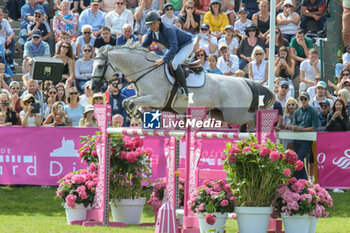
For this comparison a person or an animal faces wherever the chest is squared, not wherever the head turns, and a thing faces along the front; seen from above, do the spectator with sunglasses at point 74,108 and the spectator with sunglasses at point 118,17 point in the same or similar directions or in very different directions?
same or similar directions

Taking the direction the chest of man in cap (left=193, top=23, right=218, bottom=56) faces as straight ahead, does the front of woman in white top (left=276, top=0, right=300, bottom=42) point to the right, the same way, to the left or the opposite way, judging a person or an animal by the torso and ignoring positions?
the same way

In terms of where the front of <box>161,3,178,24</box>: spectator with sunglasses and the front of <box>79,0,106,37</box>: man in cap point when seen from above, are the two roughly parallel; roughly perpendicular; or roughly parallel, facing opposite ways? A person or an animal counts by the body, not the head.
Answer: roughly parallel

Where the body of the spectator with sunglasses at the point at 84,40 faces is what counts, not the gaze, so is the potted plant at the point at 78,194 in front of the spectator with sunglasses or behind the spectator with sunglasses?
in front

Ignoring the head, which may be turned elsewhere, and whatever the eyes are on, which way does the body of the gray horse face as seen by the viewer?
to the viewer's left

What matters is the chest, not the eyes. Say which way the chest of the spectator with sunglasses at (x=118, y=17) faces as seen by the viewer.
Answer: toward the camera

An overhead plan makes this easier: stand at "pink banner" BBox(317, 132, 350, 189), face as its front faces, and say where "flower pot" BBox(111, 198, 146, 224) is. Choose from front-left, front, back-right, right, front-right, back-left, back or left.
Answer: front-right

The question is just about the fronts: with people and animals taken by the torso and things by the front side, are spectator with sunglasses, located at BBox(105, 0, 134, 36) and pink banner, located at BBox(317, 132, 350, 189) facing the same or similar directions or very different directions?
same or similar directions

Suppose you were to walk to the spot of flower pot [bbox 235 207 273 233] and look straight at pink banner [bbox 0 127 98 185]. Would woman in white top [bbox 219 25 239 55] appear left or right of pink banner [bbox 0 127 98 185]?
right

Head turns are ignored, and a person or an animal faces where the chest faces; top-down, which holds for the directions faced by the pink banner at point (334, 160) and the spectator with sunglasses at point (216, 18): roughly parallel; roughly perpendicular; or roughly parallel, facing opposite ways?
roughly parallel

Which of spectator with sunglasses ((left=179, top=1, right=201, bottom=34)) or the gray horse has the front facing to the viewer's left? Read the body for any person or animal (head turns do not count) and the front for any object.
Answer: the gray horse

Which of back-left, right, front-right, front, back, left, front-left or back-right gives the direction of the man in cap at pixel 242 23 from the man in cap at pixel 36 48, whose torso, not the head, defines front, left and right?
left

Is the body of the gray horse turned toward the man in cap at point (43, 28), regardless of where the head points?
no

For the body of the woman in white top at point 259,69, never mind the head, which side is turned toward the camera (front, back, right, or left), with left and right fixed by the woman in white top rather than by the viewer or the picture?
front

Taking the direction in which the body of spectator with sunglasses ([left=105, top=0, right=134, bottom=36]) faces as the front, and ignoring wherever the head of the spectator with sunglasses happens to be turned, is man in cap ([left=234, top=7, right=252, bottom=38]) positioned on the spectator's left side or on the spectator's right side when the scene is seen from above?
on the spectator's left side

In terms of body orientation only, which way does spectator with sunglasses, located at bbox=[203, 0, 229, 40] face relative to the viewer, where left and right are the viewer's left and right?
facing the viewer

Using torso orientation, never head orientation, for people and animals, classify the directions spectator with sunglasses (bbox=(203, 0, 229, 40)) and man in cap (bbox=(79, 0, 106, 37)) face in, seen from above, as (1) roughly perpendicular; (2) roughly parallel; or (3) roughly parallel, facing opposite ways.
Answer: roughly parallel

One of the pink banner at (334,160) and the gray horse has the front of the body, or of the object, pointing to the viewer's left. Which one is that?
the gray horse
